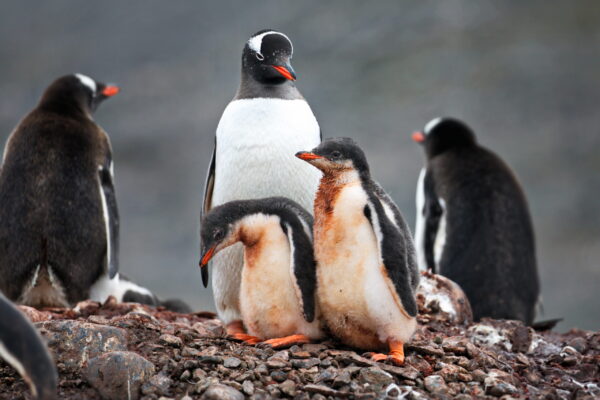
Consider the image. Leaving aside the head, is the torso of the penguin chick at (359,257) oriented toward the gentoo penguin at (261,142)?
no

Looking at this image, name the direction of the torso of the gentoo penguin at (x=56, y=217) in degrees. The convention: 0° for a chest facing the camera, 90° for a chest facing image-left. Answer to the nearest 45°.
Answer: approximately 225°

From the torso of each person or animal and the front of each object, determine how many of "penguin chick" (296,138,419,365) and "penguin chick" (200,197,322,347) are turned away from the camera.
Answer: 0

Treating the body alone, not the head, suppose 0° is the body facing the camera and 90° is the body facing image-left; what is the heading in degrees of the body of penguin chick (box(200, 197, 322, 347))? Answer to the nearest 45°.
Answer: approximately 45°

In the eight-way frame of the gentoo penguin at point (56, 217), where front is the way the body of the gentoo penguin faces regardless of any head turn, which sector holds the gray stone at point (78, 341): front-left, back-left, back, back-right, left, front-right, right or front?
back-right

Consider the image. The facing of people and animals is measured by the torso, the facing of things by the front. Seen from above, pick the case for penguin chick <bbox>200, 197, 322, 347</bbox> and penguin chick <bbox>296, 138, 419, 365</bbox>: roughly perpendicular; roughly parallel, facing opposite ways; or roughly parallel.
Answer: roughly parallel

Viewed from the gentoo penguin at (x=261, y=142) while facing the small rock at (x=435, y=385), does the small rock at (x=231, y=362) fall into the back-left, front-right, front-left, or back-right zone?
front-right

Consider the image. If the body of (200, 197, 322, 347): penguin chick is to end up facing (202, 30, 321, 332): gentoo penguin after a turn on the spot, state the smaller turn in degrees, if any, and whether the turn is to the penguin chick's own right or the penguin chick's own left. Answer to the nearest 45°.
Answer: approximately 135° to the penguin chick's own right

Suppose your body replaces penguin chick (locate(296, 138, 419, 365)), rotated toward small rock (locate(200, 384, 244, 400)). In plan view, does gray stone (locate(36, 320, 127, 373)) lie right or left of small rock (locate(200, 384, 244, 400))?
right

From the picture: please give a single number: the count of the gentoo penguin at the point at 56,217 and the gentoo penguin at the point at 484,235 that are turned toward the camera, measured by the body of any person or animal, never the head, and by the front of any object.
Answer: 0

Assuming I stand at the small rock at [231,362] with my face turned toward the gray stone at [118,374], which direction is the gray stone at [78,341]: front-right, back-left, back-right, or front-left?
front-right

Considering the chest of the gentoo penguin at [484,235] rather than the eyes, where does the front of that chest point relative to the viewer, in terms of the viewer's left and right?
facing away from the viewer and to the left of the viewer

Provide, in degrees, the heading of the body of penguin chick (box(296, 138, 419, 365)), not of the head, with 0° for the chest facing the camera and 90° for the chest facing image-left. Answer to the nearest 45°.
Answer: approximately 45°
